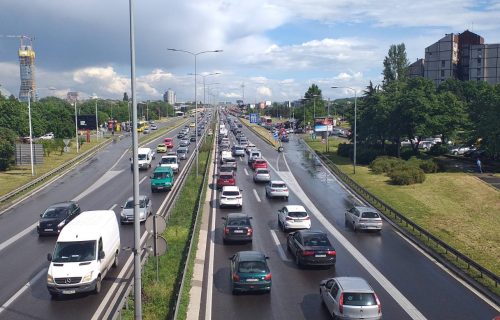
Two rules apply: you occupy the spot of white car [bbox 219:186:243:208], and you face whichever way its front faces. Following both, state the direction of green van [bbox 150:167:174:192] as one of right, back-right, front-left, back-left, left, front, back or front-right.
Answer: front-left

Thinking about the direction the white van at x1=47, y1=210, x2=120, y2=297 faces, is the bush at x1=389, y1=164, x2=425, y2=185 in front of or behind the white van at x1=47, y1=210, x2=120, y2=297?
behind

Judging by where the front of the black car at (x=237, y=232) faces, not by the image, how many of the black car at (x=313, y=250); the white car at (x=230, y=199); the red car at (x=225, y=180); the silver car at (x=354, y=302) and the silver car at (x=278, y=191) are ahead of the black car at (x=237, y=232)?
3

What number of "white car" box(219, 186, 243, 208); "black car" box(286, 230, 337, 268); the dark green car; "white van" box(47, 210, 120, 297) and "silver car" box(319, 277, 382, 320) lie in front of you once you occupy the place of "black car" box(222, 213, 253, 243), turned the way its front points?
1

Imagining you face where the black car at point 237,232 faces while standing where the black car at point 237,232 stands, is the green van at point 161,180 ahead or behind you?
ahead

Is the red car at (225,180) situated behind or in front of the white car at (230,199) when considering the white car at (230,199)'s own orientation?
in front

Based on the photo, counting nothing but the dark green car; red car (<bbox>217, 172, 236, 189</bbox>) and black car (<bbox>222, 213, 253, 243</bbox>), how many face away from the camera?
3

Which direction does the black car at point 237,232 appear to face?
away from the camera

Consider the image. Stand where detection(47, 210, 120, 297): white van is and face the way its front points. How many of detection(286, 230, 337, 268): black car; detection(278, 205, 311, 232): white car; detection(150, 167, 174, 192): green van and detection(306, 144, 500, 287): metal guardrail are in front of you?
0

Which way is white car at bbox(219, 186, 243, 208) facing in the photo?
away from the camera

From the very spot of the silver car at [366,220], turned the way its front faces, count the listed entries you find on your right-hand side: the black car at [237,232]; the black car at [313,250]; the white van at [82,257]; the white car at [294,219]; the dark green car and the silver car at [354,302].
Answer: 0

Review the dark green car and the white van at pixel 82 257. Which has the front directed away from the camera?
the dark green car

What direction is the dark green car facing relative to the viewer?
away from the camera

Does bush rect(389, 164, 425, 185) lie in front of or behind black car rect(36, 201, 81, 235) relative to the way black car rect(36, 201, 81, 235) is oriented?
behind

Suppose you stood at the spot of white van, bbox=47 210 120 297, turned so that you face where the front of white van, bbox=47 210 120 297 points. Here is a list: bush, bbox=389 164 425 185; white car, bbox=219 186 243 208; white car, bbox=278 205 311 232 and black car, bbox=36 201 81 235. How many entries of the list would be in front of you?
0

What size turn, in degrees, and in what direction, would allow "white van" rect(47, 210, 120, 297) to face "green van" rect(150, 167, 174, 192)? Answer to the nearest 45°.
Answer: approximately 135° to its right

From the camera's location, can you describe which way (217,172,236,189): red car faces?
facing away from the viewer

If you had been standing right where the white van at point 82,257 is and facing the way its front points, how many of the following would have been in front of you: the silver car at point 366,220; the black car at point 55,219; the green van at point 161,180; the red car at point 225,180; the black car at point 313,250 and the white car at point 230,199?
0

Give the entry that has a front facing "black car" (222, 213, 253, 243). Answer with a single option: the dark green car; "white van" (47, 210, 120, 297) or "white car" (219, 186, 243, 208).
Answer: the dark green car

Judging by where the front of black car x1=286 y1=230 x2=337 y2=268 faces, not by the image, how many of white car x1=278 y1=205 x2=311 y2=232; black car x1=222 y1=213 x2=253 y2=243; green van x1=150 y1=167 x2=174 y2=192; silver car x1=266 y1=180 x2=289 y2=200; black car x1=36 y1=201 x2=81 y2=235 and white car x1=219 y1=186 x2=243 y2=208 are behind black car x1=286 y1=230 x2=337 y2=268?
0

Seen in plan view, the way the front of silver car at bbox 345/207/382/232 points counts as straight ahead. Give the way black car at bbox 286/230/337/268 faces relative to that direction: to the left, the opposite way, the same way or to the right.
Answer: the same way

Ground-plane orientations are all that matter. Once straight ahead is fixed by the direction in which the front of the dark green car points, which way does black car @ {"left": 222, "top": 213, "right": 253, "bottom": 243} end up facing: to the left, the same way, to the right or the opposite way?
the same way

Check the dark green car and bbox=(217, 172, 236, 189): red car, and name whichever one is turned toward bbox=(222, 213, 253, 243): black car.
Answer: the dark green car
